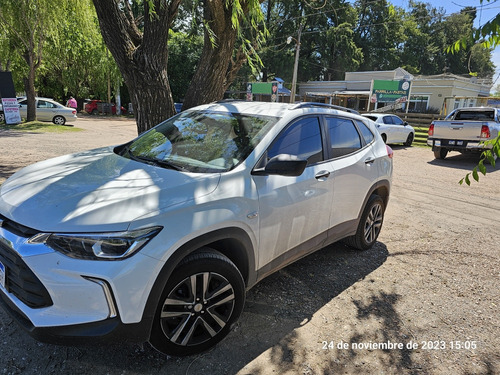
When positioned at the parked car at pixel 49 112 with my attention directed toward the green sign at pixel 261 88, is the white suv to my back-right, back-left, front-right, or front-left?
back-right

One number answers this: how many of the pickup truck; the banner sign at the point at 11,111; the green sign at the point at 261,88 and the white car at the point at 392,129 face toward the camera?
2

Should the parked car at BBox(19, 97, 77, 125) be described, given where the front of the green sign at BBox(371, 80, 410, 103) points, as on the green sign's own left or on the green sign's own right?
on the green sign's own right

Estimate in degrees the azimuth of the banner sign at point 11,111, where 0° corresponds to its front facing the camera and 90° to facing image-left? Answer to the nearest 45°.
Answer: approximately 0°

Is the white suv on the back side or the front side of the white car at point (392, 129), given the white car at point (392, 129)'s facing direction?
on the back side

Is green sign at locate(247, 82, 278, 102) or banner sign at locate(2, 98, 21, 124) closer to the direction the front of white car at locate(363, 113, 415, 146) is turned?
the green sign

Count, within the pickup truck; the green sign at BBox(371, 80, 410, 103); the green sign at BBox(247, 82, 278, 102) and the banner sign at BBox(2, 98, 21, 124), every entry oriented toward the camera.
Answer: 3
